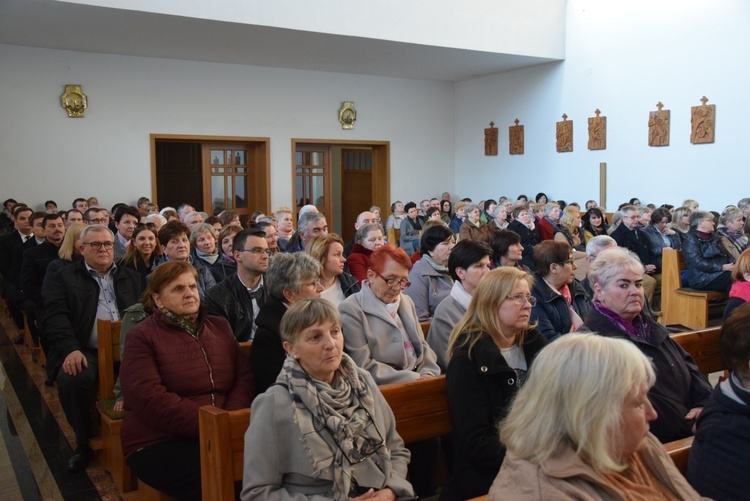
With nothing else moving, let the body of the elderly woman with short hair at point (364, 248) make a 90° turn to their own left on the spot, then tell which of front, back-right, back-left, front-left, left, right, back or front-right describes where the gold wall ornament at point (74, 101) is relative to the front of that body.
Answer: left

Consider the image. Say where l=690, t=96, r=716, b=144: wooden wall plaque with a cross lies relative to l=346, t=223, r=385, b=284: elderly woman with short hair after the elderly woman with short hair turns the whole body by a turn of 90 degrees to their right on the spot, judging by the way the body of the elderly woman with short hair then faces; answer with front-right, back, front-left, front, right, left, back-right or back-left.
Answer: back

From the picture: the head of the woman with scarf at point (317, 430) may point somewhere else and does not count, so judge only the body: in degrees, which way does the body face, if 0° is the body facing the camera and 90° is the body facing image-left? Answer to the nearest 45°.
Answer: approximately 315°

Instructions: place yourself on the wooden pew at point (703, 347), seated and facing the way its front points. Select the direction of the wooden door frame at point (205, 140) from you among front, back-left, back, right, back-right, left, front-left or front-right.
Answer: back

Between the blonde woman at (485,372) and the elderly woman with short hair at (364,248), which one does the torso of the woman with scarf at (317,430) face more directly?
the blonde woman

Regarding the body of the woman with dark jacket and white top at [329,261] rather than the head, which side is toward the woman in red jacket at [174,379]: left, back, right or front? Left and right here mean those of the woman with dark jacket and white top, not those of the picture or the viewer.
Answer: right

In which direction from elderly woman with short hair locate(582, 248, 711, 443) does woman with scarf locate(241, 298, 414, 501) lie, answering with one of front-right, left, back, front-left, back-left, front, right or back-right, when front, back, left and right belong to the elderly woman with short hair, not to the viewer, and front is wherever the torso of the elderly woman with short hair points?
right

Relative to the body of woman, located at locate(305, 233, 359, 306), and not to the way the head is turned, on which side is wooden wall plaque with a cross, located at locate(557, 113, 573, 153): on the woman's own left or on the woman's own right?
on the woman's own left

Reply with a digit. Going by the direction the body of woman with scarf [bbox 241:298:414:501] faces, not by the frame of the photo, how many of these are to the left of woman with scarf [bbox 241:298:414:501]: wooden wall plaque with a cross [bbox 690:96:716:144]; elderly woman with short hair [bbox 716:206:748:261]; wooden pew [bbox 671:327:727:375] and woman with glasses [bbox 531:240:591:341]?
4

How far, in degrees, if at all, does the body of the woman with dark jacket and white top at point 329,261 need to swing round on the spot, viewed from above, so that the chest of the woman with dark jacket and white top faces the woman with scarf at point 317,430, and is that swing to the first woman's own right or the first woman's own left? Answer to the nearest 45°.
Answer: approximately 45° to the first woman's own right

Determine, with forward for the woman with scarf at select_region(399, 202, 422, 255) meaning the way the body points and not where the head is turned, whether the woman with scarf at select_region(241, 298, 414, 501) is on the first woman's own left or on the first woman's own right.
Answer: on the first woman's own right

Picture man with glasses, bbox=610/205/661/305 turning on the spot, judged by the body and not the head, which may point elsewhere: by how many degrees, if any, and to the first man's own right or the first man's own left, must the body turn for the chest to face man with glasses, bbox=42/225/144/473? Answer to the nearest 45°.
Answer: approximately 90° to the first man's own right
